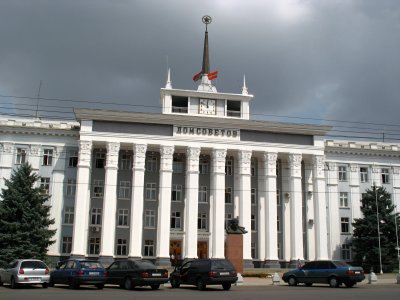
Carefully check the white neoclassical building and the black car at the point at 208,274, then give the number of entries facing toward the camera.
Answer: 1

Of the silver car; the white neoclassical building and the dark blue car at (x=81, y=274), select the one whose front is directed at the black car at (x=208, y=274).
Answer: the white neoclassical building

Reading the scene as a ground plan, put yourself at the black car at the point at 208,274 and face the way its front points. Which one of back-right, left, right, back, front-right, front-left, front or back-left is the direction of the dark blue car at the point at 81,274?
front-left

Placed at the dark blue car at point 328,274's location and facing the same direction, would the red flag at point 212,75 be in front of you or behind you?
in front

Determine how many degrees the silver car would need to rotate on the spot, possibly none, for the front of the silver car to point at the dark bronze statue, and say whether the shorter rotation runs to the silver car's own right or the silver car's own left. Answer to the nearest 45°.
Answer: approximately 90° to the silver car's own right

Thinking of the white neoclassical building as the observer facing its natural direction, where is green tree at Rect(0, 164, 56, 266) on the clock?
The green tree is roughly at 2 o'clock from the white neoclassical building.

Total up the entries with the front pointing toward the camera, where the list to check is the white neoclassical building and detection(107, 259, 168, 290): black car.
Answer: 1

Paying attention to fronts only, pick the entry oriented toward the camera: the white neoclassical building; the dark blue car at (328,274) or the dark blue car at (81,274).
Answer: the white neoclassical building

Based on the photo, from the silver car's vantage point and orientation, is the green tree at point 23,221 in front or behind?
in front

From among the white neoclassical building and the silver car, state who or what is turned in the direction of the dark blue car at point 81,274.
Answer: the white neoclassical building

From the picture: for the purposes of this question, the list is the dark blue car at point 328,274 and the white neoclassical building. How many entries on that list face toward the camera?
1

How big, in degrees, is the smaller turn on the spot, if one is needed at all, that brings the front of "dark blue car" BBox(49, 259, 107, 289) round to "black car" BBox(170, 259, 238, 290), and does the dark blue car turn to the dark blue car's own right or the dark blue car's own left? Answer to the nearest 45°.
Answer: approximately 135° to the dark blue car's own right
